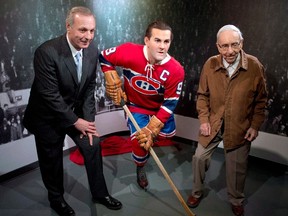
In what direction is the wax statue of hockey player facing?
toward the camera

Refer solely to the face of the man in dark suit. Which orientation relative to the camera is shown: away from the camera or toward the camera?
toward the camera

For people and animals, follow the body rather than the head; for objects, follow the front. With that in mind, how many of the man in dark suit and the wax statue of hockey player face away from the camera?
0

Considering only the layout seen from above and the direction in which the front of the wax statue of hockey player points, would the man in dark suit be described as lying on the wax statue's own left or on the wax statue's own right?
on the wax statue's own right

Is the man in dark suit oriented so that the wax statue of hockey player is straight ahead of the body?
no

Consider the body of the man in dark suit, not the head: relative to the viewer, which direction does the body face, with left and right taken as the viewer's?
facing the viewer and to the right of the viewer
